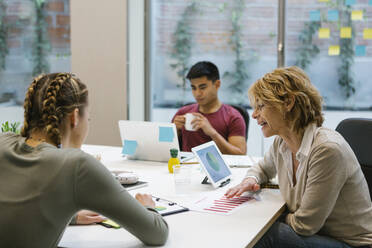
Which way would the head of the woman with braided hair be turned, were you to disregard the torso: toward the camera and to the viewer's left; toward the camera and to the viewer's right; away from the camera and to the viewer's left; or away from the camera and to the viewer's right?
away from the camera and to the viewer's right

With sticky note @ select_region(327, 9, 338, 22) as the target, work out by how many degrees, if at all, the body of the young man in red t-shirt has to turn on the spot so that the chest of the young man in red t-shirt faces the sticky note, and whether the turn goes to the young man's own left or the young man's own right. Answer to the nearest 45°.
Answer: approximately 180°

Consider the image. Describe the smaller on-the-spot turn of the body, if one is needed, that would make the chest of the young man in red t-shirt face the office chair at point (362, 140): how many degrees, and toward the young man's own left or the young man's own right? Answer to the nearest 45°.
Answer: approximately 90° to the young man's own left

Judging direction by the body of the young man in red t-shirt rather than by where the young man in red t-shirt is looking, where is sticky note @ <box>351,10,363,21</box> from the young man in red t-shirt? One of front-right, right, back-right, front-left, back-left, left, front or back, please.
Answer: back

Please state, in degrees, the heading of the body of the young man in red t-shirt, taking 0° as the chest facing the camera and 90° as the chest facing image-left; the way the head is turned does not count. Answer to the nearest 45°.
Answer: approximately 45°

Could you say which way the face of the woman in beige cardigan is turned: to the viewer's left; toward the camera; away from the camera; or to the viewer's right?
to the viewer's left

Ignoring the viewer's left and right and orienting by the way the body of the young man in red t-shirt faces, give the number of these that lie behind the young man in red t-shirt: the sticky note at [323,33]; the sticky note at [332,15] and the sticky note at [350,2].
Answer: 3

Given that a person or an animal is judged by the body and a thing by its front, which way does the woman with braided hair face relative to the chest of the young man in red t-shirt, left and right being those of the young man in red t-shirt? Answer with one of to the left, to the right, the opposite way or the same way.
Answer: the opposite way

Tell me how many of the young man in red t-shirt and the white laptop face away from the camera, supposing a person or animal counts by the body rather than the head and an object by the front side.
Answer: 1

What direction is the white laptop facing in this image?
away from the camera

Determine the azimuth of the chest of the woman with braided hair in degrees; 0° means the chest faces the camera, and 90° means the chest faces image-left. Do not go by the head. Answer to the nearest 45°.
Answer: approximately 225°

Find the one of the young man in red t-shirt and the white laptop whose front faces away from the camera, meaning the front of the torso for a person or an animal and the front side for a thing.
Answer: the white laptop

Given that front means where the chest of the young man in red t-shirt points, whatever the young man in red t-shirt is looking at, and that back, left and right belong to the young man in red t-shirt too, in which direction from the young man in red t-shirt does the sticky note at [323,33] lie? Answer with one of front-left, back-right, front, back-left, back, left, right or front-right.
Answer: back

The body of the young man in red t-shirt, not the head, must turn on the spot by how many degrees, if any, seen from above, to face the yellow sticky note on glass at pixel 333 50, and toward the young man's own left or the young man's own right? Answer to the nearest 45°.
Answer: approximately 180°
